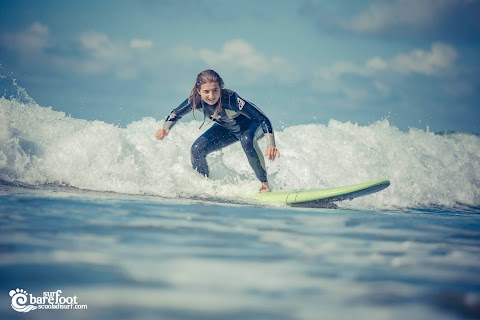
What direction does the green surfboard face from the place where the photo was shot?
facing to the right of the viewer
